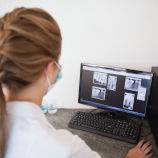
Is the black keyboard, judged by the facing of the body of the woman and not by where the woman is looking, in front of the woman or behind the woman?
in front

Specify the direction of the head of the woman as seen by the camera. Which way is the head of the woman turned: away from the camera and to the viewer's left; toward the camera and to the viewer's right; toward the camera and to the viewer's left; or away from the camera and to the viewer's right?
away from the camera and to the viewer's right

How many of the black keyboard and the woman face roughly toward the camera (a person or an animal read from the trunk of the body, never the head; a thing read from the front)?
1

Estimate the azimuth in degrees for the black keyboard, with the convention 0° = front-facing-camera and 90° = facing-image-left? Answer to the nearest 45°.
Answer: approximately 0°

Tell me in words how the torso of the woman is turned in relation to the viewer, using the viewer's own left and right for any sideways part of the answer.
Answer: facing away from the viewer and to the right of the viewer
